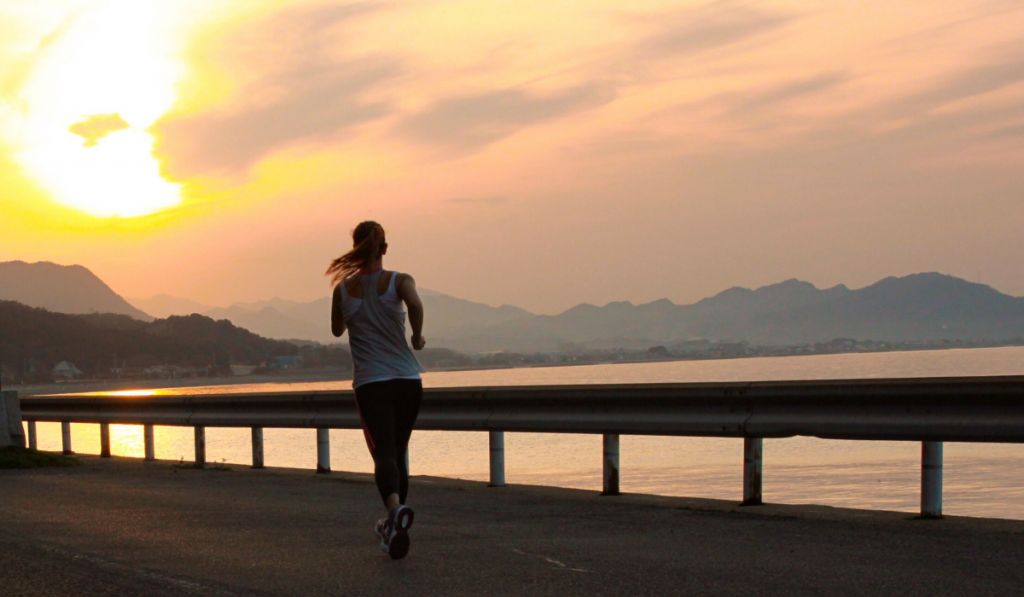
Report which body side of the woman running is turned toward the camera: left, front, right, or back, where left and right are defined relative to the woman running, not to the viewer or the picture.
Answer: back

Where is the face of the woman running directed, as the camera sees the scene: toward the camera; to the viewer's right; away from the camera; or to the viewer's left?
away from the camera
